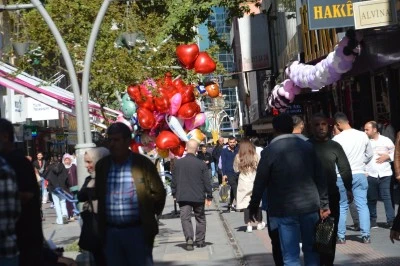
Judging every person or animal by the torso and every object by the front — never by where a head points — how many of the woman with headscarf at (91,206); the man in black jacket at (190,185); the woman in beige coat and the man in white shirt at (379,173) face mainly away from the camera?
2

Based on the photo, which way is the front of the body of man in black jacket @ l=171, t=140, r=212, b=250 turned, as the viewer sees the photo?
away from the camera

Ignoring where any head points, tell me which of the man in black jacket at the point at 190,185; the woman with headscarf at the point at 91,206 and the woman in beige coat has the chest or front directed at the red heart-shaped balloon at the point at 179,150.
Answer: the man in black jacket

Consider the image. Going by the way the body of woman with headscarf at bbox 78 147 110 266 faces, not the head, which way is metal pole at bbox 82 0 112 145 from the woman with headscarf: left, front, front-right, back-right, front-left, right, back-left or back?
back-right

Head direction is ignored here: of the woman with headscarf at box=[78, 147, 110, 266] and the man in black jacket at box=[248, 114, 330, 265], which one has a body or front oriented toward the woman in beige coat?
the man in black jacket

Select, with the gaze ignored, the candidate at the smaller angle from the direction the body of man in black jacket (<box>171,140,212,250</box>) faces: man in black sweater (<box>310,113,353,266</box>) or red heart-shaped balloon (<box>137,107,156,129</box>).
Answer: the red heart-shaped balloon

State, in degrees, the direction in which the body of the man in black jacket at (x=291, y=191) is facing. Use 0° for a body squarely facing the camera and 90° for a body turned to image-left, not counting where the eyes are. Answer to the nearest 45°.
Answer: approximately 180°

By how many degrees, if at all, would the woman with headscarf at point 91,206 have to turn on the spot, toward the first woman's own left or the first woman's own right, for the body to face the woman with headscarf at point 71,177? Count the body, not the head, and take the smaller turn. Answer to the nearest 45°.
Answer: approximately 135° to the first woman's own right

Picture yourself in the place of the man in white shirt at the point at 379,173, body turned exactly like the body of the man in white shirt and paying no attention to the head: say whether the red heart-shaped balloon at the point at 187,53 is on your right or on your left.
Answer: on your right

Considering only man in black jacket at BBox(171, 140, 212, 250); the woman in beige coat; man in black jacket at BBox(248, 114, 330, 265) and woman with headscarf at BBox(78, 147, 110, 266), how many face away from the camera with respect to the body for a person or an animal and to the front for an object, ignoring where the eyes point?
3

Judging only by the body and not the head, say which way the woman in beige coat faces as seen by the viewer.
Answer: away from the camera
